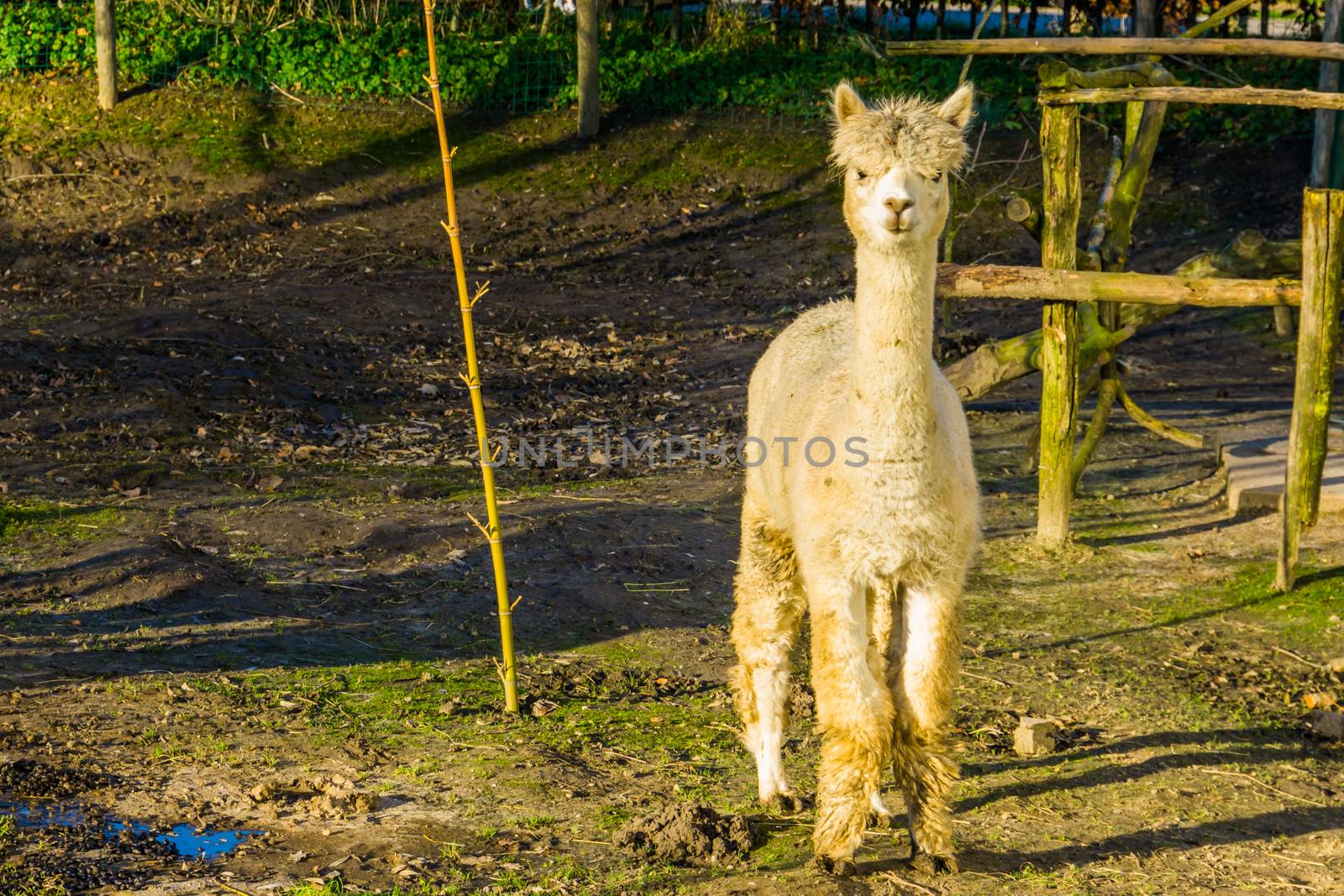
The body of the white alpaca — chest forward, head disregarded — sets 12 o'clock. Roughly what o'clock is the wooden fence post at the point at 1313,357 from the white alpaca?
The wooden fence post is roughly at 7 o'clock from the white alpaca.

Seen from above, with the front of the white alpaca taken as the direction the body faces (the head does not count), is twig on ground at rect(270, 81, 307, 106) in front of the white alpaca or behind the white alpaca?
behind

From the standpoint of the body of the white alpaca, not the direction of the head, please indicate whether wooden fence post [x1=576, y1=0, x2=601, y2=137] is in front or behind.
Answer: behind

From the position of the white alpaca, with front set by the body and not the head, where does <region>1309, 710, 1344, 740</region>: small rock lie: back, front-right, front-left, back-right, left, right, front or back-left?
back-left

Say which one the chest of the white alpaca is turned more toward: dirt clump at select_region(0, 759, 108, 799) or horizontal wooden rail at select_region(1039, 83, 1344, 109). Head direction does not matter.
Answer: the dirt clump

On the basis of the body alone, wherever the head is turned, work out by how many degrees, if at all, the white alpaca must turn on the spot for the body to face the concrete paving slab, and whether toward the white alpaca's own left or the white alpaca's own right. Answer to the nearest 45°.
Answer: approximately 135° to the white alpaca's own left

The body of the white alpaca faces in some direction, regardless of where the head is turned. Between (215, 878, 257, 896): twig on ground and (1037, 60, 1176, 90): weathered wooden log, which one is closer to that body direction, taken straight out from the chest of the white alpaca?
the twig on ground

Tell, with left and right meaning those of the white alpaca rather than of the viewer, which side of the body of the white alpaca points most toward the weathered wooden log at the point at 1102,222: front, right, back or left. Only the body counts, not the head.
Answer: back

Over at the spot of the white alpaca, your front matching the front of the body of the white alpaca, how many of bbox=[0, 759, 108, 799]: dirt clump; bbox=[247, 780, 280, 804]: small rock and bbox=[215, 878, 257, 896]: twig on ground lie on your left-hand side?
0

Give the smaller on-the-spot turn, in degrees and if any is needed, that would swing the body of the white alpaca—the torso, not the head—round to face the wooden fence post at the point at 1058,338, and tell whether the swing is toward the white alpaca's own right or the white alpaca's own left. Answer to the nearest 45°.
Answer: approximately 180°

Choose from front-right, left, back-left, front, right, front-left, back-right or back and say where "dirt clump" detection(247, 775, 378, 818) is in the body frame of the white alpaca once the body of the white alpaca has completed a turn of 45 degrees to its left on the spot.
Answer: back-right

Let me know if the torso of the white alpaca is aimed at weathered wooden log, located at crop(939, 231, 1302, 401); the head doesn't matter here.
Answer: no

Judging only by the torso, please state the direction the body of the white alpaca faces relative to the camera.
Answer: toward the camera

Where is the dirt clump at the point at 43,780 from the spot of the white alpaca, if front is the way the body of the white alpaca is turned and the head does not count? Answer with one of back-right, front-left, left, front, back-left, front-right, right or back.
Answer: right
